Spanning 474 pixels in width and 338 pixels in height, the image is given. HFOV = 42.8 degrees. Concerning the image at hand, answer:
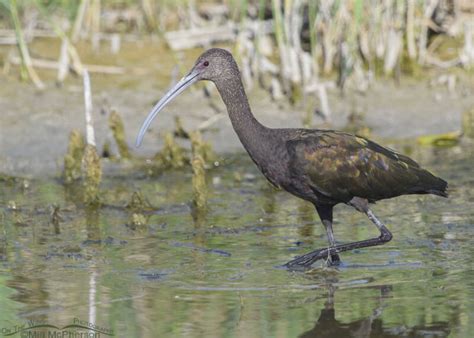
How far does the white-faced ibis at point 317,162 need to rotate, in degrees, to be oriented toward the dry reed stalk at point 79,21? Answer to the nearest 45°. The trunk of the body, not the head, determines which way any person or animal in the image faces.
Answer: approximately 45° to its right

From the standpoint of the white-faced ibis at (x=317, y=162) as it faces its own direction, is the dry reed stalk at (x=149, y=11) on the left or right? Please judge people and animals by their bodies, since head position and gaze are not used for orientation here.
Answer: on its right

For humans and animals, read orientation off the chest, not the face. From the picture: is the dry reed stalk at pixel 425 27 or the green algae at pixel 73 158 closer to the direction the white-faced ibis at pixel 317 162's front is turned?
the green algae

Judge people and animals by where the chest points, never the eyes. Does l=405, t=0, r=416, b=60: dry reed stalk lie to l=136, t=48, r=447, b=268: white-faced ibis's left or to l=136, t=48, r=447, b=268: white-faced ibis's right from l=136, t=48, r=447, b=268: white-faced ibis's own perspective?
on its right

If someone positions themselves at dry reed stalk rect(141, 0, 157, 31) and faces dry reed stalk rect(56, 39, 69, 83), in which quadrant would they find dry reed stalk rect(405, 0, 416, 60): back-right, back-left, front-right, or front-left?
back-left

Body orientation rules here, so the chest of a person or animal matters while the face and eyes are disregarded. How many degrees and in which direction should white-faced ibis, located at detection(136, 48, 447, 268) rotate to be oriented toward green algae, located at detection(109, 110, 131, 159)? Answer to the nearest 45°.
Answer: approximately 45° to its right

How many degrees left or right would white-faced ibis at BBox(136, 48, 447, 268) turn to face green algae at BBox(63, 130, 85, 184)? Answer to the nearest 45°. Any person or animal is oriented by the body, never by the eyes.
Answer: approximately 45° to its right

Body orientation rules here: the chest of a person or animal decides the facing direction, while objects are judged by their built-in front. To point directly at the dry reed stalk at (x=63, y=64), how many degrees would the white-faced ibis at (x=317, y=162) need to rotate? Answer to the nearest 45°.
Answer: approximately 45° to its right

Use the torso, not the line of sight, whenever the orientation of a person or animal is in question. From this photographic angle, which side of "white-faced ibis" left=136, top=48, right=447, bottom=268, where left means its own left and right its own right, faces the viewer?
left
